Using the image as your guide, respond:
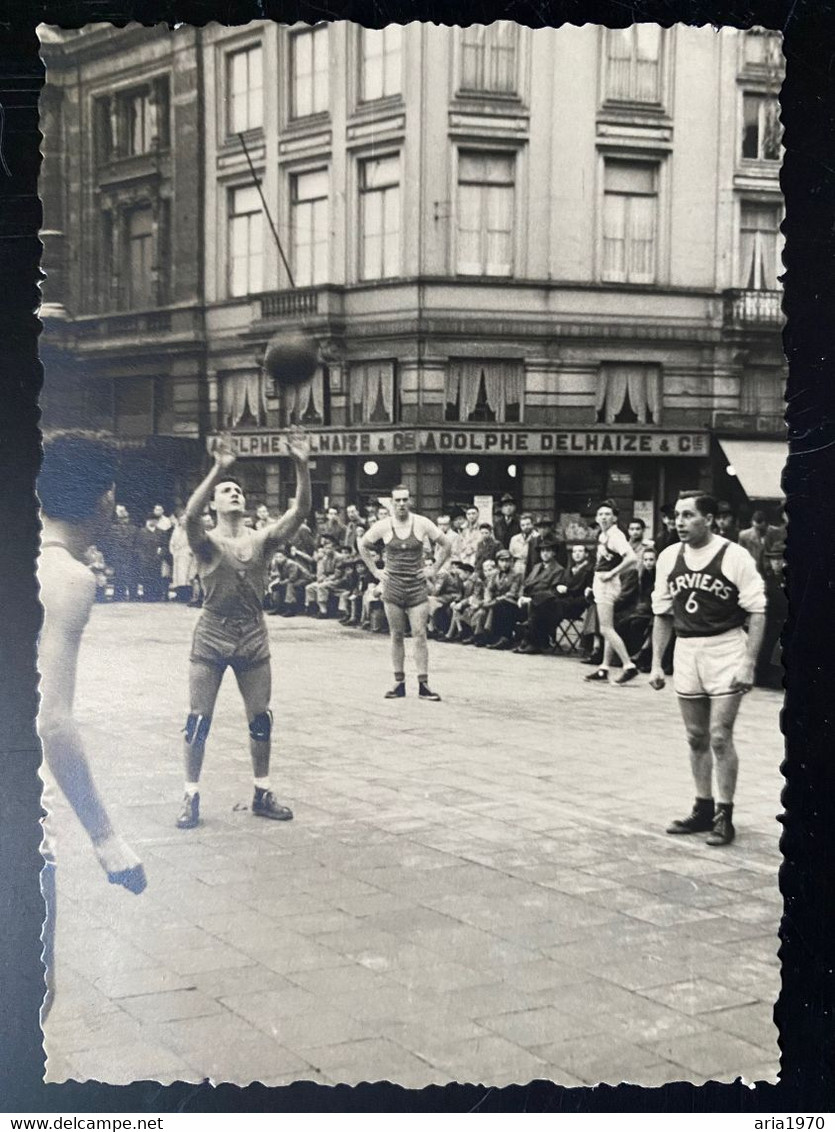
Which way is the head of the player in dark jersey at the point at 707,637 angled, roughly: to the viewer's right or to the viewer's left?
to the viewer's left

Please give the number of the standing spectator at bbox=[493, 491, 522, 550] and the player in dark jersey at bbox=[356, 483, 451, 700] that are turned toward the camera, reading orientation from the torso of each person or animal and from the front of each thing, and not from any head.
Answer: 2

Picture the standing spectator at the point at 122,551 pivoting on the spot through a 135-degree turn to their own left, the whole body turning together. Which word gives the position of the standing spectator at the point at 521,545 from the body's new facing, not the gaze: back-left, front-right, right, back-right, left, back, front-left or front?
front-right

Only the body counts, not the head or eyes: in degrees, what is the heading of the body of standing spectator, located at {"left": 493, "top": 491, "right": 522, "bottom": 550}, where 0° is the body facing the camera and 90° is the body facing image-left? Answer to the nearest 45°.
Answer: approximately 0°

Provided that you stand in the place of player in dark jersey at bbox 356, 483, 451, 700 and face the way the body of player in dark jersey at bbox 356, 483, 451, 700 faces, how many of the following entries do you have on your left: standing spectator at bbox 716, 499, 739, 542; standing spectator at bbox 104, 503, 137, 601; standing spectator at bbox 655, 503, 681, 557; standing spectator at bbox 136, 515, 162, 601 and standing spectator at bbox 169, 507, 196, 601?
2
